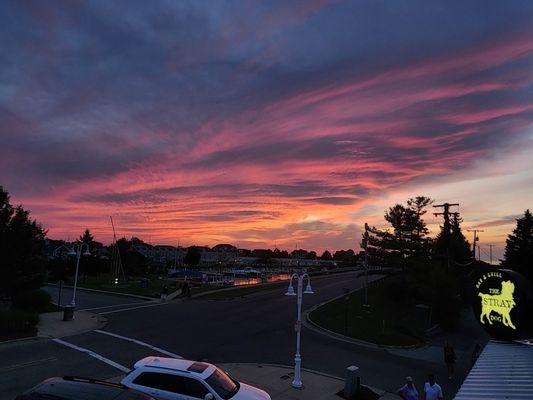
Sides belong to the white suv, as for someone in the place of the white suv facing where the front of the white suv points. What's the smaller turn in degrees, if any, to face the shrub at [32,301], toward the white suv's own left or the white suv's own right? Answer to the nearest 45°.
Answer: approximately 180°

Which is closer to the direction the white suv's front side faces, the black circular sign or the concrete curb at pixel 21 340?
the black circular sign

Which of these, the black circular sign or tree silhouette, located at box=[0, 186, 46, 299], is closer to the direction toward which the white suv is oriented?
the black circular sign

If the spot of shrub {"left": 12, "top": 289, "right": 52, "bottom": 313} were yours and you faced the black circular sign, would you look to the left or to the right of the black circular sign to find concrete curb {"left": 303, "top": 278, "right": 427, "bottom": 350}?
left

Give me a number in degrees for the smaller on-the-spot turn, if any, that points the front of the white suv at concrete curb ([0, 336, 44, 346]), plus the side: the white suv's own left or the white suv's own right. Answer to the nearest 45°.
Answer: approximately 180°

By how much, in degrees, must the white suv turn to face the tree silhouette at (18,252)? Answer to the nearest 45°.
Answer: approximately 180°

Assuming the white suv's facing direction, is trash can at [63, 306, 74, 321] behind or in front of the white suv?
behind

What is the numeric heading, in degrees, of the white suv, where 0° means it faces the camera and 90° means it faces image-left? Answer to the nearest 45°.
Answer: approximately 315°

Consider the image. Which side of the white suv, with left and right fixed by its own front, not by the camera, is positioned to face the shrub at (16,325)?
back
